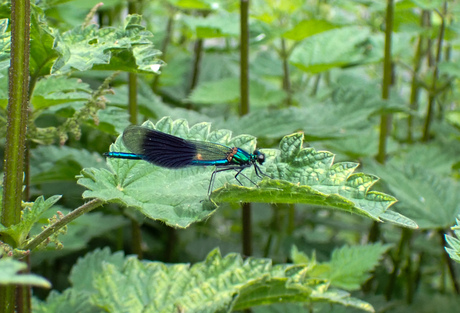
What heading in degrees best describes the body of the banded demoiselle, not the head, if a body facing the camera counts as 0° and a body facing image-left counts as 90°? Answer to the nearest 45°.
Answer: approximately 270°
